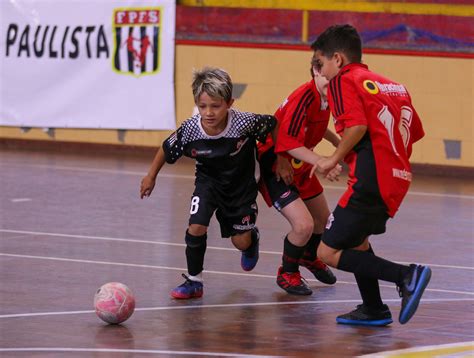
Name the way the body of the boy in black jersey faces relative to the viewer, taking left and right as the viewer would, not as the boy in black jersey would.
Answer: facing the viewer and to the left of the viewer

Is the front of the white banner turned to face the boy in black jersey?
yes

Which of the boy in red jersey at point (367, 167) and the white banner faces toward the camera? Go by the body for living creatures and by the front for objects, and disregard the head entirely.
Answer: the white banner

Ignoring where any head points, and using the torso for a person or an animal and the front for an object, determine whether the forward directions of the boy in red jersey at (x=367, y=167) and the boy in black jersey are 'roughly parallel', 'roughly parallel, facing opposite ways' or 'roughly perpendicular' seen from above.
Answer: roughly perpendicular

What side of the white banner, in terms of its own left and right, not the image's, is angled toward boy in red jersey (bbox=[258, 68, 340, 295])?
front

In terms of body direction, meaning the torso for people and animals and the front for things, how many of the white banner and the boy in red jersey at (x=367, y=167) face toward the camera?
1

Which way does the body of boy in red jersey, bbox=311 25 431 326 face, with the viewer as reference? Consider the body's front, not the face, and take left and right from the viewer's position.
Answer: facing away from the viewer and to the left of the viewer

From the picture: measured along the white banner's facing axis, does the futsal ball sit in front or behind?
in front

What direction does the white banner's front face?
toward the camera

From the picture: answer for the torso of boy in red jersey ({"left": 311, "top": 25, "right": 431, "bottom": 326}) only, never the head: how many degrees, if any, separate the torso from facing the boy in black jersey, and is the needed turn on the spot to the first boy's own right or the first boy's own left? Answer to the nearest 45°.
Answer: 0° — they already face them

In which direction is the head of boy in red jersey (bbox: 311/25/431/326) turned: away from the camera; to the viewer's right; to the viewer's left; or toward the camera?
to the viewer's left
